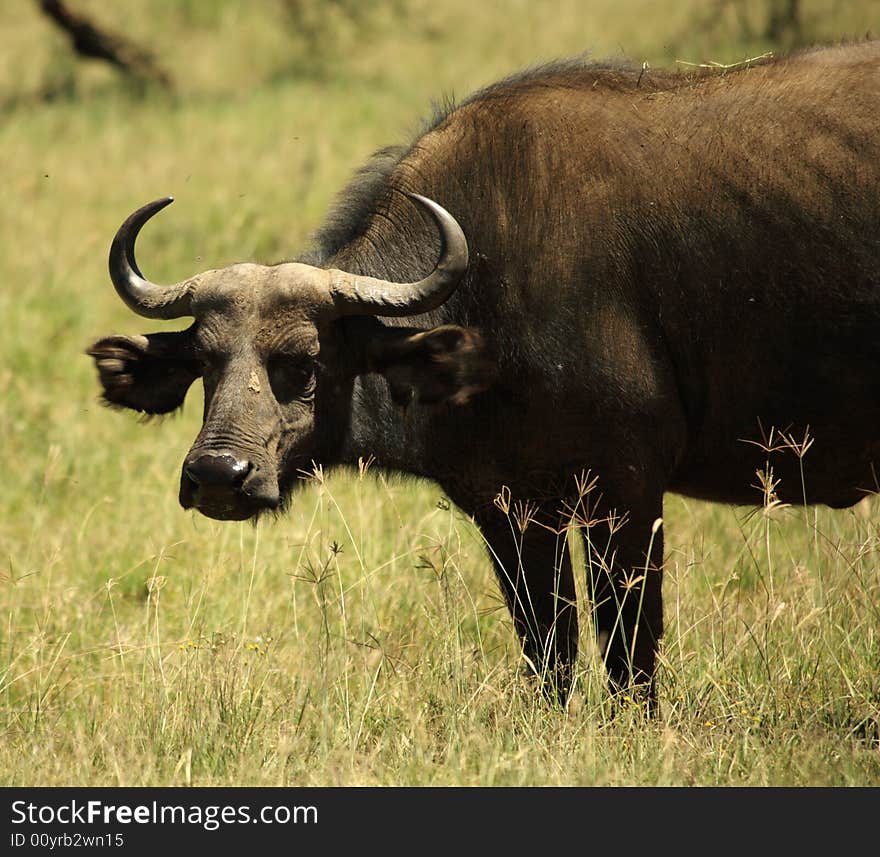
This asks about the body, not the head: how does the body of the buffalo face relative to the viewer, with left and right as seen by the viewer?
facing to the left of the viewer

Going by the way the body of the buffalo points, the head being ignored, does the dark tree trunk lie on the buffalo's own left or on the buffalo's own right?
on the buffalo's own right
